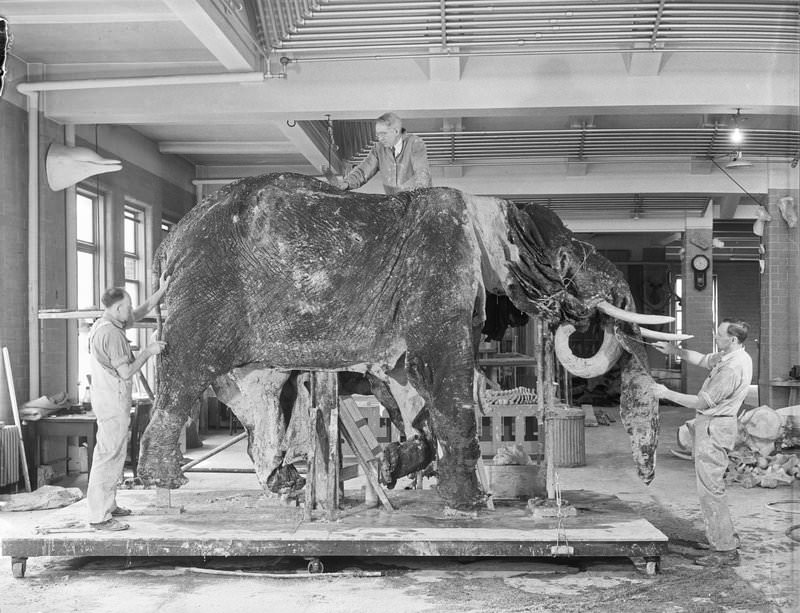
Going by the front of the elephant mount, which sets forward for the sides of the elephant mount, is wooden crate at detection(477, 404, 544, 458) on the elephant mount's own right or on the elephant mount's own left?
on the elephant mount's own left

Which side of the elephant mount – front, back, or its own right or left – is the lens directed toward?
right

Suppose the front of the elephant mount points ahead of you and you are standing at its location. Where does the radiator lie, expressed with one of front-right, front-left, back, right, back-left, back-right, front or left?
back-left

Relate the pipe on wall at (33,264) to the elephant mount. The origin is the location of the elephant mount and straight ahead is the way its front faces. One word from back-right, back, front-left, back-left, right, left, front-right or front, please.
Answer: back-left

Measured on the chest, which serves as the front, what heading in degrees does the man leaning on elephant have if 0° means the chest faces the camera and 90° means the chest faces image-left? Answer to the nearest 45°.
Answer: approximately 45°

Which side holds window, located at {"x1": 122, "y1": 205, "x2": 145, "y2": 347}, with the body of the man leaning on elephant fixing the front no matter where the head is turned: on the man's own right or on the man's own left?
on the man's own right

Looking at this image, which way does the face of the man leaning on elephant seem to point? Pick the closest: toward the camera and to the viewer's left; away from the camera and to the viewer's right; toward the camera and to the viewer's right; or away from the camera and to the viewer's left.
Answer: toward the camera and to the viewer's left

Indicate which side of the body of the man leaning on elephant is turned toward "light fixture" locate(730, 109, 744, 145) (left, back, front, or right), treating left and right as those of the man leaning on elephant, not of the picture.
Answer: back

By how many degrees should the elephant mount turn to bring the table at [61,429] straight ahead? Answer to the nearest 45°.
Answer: approximately 135° to its left
